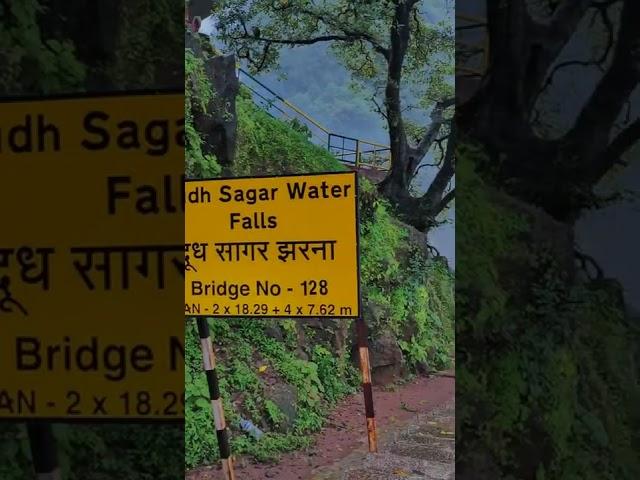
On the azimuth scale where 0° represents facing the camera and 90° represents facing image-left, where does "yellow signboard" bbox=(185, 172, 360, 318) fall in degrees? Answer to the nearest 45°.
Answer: approximately 0°
